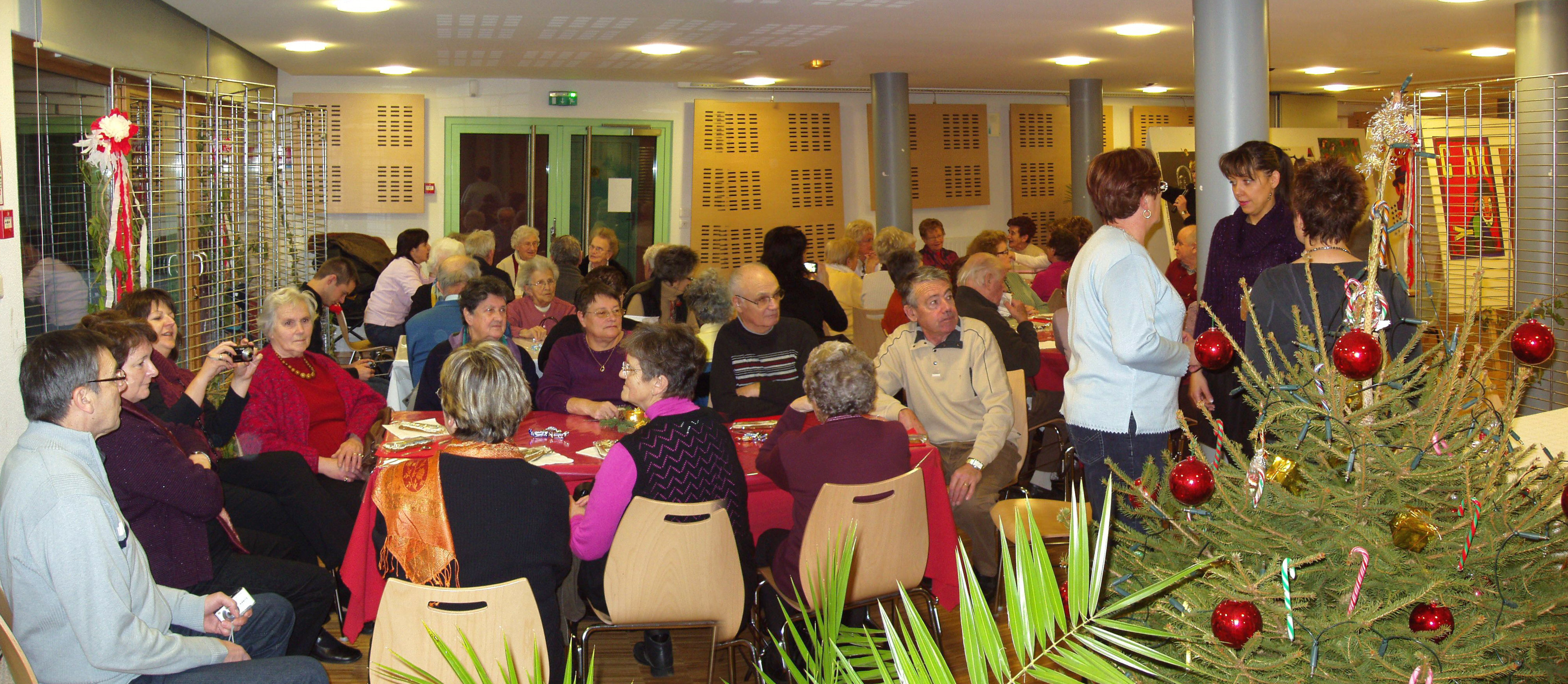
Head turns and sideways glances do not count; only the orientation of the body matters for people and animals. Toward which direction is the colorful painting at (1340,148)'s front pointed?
toward the camera

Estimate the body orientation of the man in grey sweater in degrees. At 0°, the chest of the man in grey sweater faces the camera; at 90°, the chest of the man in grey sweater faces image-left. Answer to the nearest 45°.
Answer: approximately 270°

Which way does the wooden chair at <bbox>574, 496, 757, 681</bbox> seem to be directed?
away from the camera

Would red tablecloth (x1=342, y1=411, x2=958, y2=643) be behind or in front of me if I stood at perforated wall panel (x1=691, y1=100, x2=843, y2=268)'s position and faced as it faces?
in front

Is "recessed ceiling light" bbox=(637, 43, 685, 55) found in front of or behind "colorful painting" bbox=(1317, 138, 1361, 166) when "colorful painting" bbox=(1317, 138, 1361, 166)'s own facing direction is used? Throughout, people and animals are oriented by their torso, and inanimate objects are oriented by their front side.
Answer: in front

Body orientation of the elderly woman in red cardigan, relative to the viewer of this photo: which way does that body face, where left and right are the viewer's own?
facing the viewer and to the right of the viewer

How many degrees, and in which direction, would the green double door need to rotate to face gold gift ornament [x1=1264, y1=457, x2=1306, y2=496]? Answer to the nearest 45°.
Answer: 0° — it already faces it

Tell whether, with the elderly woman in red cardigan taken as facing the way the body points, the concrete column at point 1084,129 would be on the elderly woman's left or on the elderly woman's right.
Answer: on the elderly woman's left

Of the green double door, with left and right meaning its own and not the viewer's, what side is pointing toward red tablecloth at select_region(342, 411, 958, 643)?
front

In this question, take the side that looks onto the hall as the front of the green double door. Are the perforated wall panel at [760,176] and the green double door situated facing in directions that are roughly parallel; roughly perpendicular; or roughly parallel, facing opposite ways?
roughly parallel

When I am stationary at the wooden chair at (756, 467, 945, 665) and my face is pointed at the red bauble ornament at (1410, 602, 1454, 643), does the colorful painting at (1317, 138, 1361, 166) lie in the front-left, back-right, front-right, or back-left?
back-left

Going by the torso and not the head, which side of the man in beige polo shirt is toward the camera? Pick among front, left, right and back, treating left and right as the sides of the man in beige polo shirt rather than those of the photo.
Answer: front

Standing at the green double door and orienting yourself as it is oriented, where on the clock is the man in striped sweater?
The man in striped sweater is roughly at 12 o'clock from the green double door.
